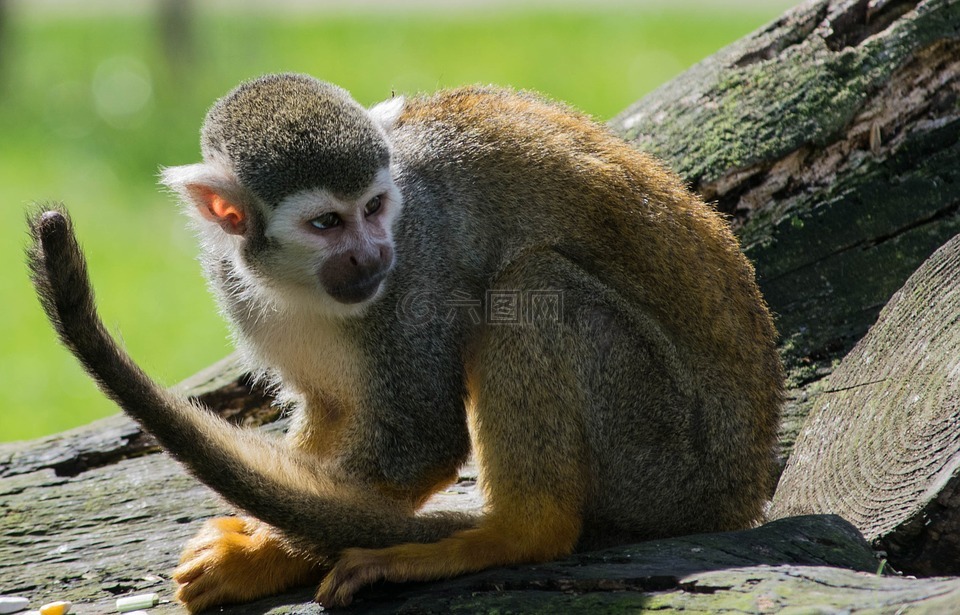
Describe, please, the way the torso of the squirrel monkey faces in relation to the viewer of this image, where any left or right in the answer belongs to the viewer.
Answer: facing the viewer and to the left of the viewer
